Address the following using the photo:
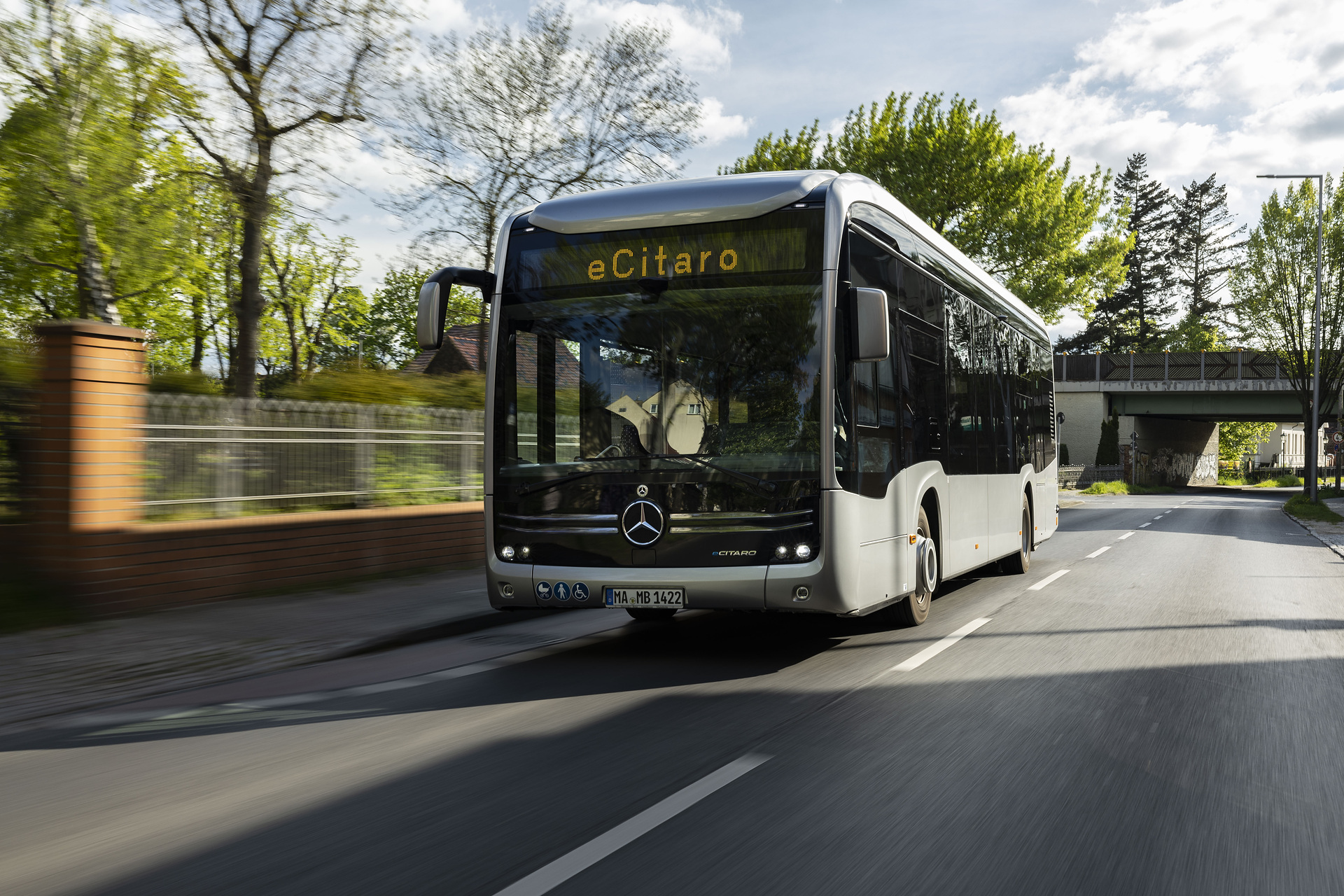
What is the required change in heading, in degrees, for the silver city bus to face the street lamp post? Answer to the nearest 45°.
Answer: approximately 180°

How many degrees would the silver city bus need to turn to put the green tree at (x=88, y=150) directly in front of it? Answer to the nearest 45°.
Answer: approximately 90° to its right

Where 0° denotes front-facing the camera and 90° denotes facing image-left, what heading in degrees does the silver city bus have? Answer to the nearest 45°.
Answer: approximately 45°

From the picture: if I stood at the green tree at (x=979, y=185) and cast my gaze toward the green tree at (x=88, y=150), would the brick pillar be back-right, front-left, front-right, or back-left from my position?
front-left

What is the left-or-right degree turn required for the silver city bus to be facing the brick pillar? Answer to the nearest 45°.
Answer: approximately 45° to its right

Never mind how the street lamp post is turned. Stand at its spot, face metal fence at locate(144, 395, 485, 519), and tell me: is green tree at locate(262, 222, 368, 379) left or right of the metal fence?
right

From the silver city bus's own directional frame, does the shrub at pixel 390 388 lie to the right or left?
on its right

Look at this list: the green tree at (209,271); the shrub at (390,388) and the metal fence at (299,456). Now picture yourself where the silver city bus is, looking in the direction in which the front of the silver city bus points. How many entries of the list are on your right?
3

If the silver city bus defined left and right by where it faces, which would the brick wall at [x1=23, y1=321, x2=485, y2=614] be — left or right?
on its right

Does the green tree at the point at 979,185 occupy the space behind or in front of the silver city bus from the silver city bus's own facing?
behind

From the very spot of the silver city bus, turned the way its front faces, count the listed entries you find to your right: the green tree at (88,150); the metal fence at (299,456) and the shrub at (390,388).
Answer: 3

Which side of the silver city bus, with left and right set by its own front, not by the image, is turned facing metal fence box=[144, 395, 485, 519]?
right

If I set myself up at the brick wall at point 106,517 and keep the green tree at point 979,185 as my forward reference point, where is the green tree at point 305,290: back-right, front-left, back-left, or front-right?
front-left

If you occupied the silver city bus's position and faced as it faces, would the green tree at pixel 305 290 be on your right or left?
on your right

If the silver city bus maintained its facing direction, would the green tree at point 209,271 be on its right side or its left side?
on its right
